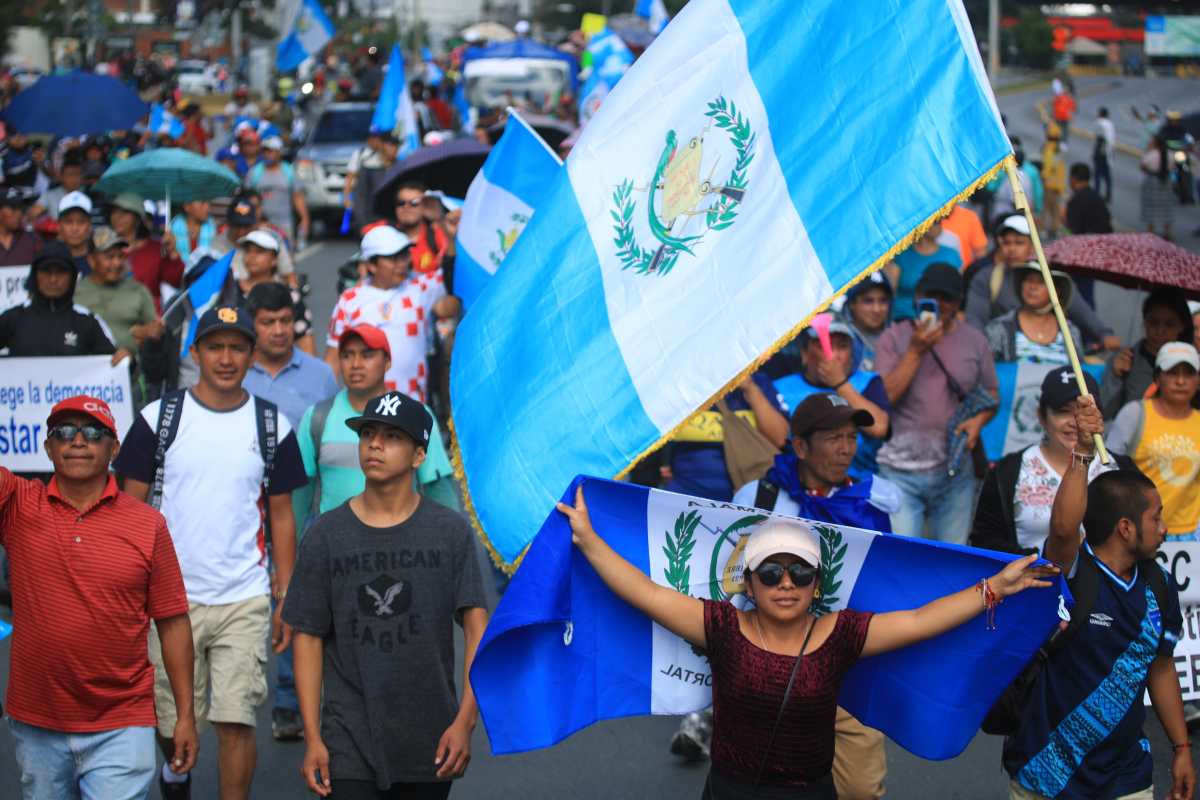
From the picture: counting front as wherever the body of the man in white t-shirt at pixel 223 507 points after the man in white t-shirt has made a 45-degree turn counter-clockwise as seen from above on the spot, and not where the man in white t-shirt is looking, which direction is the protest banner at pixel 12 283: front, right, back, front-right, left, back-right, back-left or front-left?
back-left

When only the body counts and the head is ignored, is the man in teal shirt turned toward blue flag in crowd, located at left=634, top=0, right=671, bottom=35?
no

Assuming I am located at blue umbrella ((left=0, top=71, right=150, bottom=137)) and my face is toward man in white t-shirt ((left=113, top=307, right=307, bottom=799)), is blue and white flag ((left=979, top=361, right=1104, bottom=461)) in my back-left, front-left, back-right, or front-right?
front-left

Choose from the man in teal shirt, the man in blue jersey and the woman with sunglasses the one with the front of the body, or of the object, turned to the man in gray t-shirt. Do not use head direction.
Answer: the man in teal shirt

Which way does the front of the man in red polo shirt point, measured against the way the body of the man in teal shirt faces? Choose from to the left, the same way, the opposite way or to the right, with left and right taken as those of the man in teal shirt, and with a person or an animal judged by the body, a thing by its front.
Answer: the same way

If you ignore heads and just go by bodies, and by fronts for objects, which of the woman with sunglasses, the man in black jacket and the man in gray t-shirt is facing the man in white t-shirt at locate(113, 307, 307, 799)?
the man in black jacket

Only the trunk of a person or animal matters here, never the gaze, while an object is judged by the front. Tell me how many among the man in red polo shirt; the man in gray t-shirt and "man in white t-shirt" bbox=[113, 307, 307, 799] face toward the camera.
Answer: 3

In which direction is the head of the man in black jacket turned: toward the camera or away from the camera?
toward the camera

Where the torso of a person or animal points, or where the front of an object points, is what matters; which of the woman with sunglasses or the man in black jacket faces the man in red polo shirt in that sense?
the man in black jacket

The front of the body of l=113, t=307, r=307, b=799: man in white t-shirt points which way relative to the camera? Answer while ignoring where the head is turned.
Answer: toward the camera

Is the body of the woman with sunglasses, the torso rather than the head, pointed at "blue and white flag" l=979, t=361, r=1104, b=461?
no

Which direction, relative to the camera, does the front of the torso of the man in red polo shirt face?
toward the camera

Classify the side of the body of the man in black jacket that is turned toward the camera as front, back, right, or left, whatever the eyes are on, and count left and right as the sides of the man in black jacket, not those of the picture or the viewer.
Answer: front

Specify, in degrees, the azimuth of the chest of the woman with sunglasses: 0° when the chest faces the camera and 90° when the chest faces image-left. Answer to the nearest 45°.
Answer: approximately 0°

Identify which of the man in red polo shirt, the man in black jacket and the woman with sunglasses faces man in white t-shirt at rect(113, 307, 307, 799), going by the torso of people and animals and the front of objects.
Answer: the man in black jacket

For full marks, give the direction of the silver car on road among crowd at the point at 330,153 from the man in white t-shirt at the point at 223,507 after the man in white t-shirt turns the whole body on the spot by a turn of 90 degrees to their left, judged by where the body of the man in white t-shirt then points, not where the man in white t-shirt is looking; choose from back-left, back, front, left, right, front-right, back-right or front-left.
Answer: left

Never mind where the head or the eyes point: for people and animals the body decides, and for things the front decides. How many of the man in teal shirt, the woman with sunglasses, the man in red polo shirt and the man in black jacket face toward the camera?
4

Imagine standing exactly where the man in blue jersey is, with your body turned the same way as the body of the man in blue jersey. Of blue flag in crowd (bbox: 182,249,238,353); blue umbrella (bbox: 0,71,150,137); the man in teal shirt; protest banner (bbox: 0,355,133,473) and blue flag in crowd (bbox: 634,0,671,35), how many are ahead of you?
0
